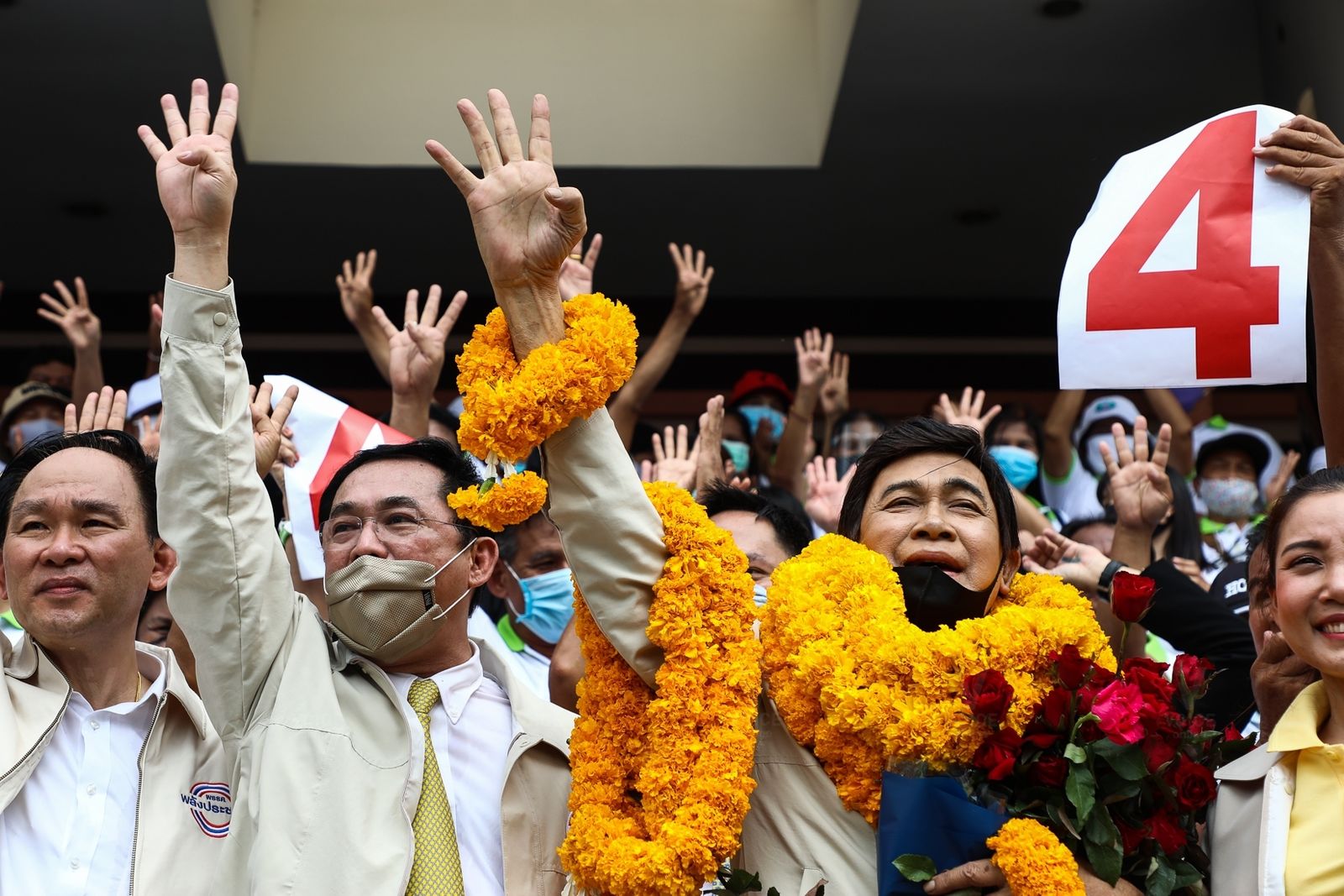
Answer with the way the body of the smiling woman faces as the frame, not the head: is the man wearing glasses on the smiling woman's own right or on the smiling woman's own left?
on the smiling woman's own right

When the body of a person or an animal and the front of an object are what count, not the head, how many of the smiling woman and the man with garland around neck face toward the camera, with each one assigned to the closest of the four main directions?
2

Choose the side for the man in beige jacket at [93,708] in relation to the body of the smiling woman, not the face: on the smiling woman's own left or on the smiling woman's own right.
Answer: on the smiling woman's own right

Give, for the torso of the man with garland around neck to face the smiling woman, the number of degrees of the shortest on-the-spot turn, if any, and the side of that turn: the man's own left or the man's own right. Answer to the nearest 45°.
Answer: approximately 90° to the man's own left

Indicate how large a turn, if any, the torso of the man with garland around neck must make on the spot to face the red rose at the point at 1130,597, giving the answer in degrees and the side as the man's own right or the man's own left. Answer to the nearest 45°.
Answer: approximately 90° to the man's own left

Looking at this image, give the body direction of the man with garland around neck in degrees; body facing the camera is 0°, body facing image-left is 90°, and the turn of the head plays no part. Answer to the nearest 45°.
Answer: approximately 0°

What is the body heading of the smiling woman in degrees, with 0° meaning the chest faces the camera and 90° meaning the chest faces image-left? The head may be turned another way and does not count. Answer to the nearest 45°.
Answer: approximately 0°
